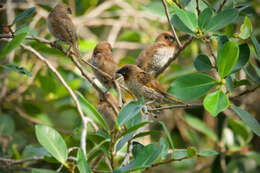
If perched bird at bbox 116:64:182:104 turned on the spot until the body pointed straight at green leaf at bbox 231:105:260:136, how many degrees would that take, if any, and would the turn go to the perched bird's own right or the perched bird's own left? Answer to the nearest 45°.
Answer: approximately 135° to the perched bird's own left

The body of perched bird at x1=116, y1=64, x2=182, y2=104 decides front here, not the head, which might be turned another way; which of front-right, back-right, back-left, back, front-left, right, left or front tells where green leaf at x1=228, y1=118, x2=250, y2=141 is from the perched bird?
back-right

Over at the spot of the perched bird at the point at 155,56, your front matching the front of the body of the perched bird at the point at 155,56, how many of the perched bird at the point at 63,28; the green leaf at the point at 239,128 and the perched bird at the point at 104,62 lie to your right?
2

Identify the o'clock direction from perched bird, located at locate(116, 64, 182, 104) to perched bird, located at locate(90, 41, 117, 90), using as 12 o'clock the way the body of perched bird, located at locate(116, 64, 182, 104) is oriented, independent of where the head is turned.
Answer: perched bird, located at locate(90, 41, 117, 90) is roughly at 1 o'clock from perched bird, located at locate(116, 64, 182, 104).

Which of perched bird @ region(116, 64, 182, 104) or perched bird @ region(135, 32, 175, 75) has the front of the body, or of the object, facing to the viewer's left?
perched bird @ region(116, 64, 182, 104)

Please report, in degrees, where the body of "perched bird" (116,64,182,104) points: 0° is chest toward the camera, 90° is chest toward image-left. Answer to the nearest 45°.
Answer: approximately 90°

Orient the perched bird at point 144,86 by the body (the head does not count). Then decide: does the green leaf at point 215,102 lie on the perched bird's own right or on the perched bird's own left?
on the perched bird's own left

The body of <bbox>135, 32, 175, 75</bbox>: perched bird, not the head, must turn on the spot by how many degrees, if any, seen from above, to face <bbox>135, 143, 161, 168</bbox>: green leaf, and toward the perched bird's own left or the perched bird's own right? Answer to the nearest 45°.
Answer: approximately 45° to the perched bird's own right

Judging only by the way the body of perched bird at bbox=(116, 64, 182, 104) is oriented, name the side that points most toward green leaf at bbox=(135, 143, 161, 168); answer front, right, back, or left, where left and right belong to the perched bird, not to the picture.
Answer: left

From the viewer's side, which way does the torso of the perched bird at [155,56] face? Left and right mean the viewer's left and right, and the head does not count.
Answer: facing the viewer and to the right of the viewer

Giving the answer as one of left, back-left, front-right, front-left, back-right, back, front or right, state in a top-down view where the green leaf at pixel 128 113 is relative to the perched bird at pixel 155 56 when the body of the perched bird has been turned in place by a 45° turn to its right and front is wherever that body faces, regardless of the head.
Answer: front

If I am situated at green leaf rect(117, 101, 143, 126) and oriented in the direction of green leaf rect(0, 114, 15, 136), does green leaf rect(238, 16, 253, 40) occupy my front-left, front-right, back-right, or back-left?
back-right
